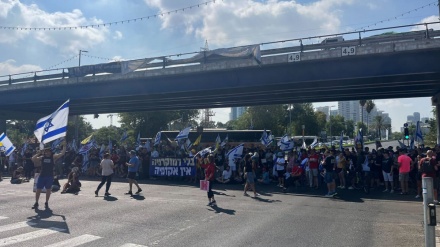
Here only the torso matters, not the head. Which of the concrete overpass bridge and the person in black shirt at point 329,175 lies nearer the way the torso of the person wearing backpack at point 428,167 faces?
the concrete overpass bridge

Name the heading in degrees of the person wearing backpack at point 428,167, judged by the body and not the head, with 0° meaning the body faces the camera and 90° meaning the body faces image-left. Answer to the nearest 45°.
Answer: approximately 180°

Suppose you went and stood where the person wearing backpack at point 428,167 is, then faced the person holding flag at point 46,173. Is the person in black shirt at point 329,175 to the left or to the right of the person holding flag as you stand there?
right

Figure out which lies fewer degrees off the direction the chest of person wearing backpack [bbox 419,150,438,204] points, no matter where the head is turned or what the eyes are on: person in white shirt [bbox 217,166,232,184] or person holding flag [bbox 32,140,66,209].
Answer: the person in white shirt

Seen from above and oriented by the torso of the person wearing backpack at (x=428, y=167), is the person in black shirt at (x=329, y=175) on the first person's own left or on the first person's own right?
on the first person's own left

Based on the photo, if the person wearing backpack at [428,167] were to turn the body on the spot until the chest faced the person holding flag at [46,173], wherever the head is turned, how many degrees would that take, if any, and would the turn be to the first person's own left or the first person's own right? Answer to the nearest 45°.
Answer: approximately 135° to the first person's own left

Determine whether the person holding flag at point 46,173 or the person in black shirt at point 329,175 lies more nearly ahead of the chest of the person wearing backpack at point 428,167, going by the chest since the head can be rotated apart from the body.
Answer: the person in black shirt

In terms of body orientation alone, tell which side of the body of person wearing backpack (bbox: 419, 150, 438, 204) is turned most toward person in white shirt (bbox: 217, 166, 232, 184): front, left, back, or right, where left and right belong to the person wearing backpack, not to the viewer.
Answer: left
